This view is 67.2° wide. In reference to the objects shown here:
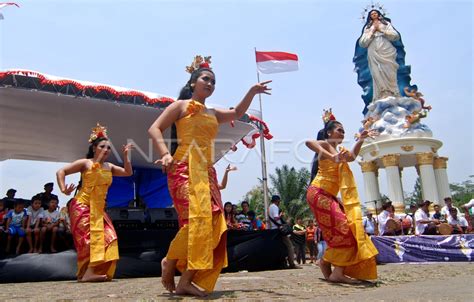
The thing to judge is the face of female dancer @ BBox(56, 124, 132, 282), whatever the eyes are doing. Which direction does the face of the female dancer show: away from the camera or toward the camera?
toward the camera

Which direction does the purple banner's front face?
toward the camera

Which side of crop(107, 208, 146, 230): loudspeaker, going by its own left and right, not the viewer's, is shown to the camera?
front

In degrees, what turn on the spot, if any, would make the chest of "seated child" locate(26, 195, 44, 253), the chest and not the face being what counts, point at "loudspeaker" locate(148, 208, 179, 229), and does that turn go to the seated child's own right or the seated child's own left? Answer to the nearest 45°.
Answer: approximately 135° to the seated child's own left

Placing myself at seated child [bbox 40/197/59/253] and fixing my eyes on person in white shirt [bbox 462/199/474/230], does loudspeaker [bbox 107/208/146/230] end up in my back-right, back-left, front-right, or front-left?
front-left

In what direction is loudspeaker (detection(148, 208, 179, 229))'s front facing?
toward the camera

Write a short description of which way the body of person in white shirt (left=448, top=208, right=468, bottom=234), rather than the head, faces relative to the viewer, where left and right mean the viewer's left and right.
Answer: facing the viewer and to the left of the viewer

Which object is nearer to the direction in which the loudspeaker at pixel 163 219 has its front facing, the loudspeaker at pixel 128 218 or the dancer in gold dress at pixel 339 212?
the dancer in gold dress
